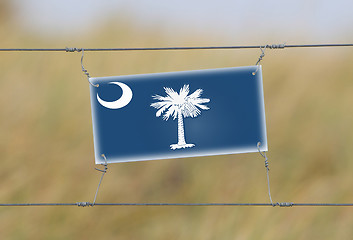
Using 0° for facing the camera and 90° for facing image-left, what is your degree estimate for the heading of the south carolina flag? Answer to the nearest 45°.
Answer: approximately 0°
